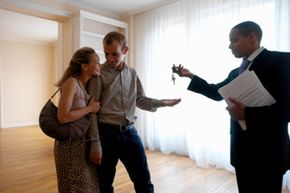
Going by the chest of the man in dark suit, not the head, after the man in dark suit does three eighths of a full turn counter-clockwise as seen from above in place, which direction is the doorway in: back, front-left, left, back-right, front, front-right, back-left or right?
back

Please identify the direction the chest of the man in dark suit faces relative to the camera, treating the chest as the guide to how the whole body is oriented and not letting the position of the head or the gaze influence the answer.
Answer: to the viewer's left
